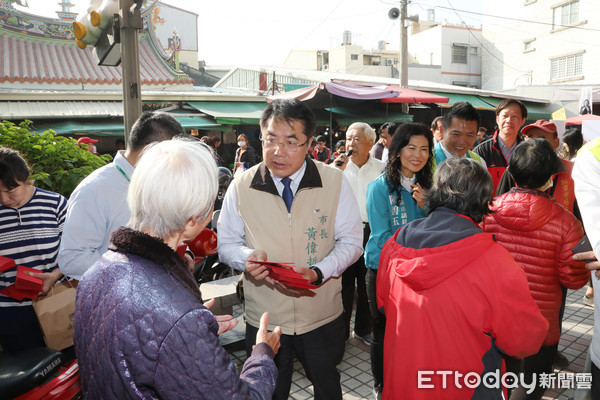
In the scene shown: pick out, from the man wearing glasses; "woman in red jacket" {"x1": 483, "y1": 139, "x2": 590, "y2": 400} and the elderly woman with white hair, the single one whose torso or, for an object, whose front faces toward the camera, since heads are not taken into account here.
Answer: the man wearing glasses

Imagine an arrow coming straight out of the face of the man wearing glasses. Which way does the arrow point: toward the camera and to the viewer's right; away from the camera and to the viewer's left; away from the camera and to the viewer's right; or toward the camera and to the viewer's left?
toward the camera and to the viewer's left

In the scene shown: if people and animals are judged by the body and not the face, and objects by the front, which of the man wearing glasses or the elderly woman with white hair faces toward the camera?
the man wearing glasses

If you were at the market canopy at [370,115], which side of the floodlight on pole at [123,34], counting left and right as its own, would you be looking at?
back

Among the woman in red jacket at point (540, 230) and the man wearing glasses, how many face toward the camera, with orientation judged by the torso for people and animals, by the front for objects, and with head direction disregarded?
1

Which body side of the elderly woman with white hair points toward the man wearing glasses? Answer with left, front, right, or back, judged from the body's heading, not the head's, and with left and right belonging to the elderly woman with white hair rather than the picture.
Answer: front

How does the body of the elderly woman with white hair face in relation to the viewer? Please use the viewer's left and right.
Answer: facing away from the viewer and to the right of the viewer

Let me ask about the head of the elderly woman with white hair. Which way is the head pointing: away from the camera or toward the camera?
away from the camera

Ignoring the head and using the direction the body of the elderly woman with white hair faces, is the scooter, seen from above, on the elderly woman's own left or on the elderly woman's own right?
on the elderly woman's own left

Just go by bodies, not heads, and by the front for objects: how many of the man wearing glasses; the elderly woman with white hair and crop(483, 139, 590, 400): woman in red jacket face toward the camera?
1

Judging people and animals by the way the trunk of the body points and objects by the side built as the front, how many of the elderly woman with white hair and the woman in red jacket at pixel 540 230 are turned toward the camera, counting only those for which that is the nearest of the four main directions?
0

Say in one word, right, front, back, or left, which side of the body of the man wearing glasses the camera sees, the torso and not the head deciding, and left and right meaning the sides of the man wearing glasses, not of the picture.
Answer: front

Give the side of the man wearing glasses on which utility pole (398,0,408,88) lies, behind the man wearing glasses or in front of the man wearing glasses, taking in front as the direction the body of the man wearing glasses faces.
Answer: behind

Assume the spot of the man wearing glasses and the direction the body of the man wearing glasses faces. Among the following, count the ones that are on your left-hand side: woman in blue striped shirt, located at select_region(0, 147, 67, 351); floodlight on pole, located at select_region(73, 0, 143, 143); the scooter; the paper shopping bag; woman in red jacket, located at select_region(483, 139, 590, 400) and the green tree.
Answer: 1
